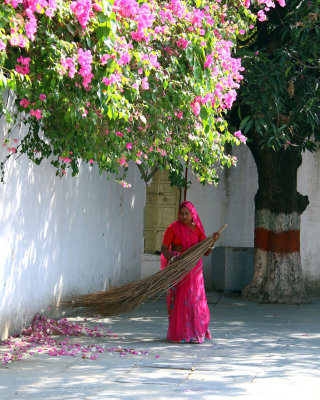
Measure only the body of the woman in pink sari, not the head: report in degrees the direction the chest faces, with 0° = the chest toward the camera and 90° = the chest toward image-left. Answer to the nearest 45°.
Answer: approximately 45°

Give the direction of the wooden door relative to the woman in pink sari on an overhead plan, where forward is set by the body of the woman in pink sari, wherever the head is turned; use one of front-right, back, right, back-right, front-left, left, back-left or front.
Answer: back-right

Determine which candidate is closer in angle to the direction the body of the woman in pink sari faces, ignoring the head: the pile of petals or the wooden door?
the pile of petals

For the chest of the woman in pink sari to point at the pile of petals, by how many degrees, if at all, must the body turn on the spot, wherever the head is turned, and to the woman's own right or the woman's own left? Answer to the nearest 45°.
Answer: approximately 45° to the woman's own right
